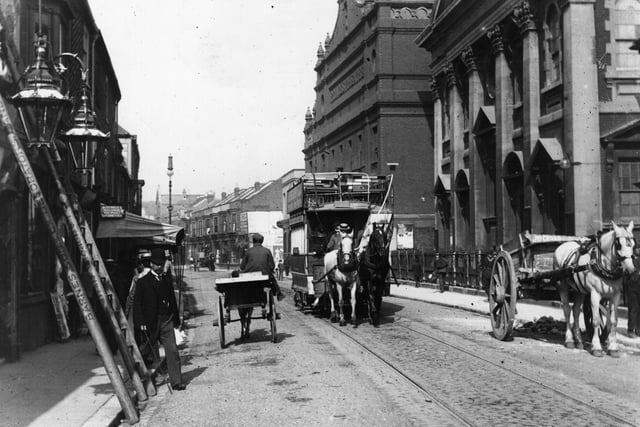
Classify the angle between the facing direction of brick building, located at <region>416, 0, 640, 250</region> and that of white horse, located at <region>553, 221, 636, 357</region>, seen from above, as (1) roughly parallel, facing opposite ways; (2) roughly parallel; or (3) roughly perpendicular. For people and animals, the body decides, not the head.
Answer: roughly perpendicular

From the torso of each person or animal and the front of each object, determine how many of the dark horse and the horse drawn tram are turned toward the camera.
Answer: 2

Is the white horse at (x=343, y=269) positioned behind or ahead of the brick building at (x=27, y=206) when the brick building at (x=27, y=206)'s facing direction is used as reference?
ahead

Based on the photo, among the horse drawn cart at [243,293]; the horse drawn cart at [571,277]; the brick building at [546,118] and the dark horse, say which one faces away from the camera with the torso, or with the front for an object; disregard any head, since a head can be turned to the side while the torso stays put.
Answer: the horse drawn cart at [243,293]

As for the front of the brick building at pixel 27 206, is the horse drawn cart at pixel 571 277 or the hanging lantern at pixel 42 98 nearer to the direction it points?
the horse drawn cart

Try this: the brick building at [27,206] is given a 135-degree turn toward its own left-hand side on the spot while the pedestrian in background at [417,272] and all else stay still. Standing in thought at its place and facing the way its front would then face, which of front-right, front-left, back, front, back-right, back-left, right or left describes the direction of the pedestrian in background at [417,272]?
right

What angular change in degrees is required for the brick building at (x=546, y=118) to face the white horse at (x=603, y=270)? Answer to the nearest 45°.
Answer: approximately 45° to its left

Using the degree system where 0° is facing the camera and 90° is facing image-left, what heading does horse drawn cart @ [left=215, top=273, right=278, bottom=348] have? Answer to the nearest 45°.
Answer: approximately 180°

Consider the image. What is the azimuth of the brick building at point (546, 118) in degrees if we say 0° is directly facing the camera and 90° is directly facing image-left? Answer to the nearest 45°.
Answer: approximately 45°

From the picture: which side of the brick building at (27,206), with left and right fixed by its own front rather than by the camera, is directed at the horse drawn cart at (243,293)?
front

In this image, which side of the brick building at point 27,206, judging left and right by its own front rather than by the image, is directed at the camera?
right

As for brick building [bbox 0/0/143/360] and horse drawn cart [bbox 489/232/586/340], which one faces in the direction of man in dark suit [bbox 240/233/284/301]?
the brick building

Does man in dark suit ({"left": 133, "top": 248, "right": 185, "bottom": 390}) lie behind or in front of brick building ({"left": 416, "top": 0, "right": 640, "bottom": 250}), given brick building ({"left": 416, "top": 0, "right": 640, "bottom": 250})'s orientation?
in front

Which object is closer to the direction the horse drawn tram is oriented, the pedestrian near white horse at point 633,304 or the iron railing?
the pedestrian near white horse

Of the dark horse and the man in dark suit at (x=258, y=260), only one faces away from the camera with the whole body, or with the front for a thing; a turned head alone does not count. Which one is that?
the man in dark suit

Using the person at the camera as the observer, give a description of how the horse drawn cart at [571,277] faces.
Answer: facing the viewer and to the right of the viewer
